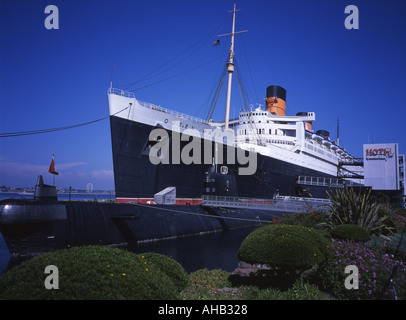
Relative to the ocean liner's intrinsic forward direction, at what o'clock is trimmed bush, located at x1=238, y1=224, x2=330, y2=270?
The trimmed bush is roughly at 10 o'clock from the ocean liner.

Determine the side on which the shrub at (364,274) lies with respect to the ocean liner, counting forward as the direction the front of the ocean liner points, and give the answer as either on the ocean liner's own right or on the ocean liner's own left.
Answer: on the ocean liner's own left

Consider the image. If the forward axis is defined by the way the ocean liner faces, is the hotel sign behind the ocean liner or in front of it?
behind

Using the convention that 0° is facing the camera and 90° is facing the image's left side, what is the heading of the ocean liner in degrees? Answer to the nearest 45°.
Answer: approximately 45°

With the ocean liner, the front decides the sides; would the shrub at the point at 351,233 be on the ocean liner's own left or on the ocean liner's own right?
on the ocean liner's own left

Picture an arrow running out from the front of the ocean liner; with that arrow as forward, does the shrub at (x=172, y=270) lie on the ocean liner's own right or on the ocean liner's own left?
on the ocean liner's own left

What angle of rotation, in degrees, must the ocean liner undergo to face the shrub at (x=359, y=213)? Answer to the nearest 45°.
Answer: approximately 90° to its left
